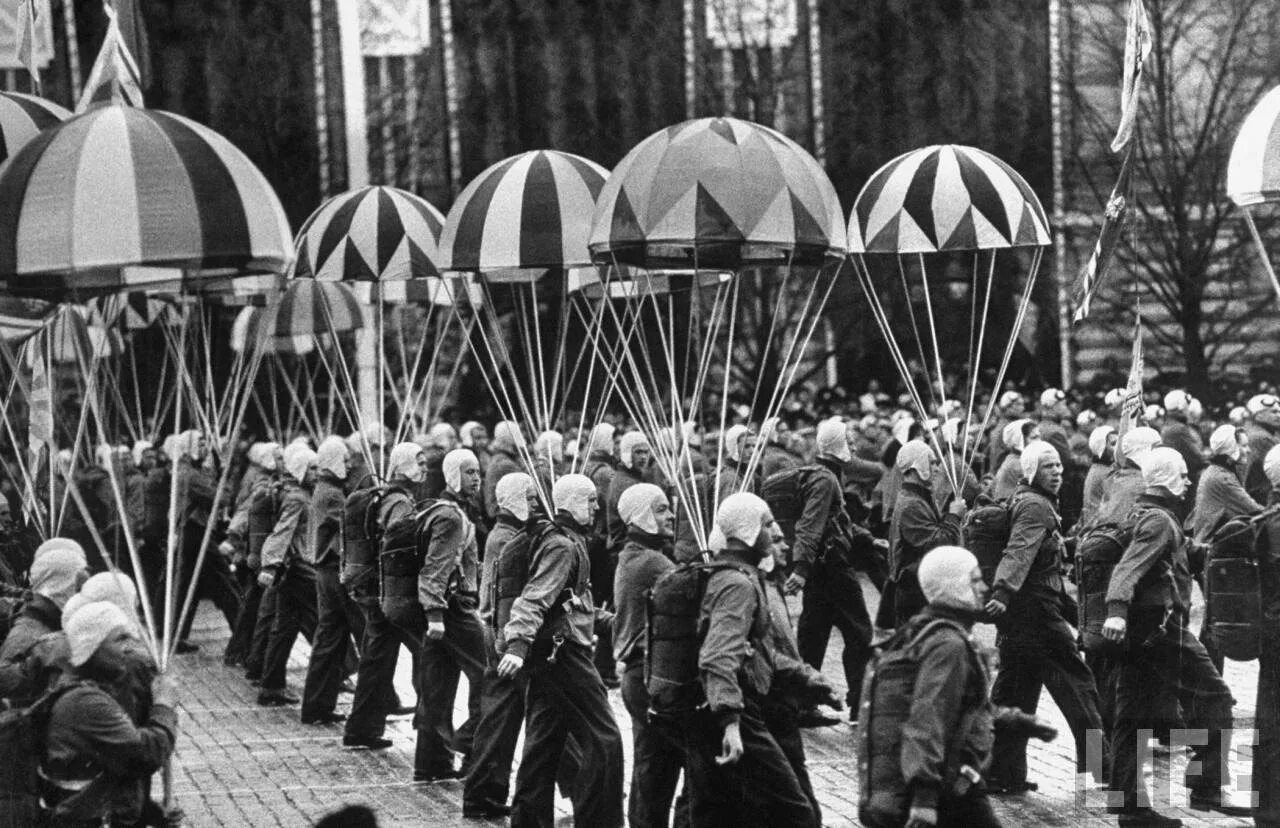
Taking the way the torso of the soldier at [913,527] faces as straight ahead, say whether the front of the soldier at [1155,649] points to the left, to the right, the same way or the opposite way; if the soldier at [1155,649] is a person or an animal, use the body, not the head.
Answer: the same way

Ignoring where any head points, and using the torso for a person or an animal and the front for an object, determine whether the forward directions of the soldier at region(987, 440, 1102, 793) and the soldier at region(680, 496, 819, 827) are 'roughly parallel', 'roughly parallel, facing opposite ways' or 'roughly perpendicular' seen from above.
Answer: roughly parallel

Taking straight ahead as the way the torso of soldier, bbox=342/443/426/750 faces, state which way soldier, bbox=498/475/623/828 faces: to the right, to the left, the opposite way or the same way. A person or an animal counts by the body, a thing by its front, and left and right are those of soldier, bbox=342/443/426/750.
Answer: the same way

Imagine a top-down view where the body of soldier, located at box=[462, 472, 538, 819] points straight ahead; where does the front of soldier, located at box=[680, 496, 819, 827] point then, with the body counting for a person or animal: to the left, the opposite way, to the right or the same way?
the same way

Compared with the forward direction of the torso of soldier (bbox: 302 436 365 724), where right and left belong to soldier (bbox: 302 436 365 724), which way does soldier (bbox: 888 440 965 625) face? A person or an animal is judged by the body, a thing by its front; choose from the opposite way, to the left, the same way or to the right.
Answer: the same way

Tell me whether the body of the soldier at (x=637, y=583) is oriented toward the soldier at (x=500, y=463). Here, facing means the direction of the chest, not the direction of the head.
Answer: no
